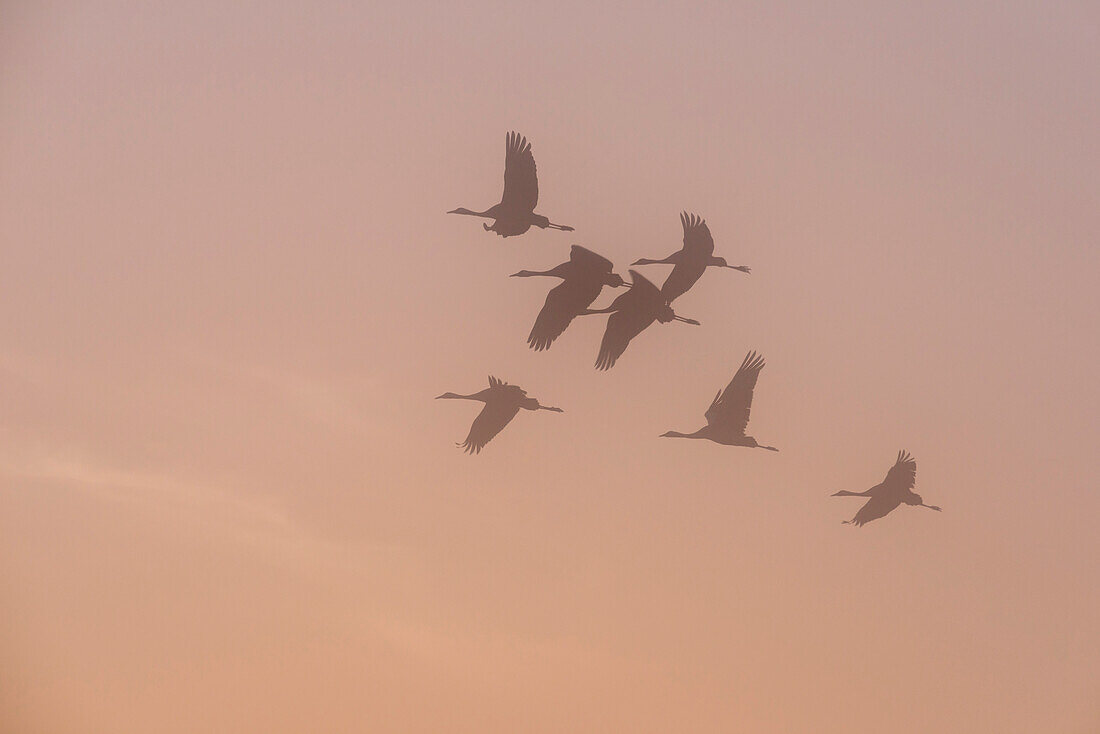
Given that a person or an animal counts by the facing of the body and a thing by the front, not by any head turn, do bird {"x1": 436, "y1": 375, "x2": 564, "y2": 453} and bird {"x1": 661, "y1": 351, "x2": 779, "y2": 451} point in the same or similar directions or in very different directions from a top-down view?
same or similar directions

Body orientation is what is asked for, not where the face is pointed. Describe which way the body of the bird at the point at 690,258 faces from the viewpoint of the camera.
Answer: to the viewer's left

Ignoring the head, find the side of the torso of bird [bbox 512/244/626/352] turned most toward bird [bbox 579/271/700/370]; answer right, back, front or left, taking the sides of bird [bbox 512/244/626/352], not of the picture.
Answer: back

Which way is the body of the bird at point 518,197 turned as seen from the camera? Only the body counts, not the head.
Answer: to the viewer's left

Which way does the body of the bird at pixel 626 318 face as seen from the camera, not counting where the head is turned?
to the viewer's left

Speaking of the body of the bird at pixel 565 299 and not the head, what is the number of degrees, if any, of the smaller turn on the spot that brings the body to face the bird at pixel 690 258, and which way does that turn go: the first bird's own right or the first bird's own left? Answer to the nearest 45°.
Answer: approximately 180°

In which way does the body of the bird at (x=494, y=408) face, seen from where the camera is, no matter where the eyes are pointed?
to the viewer's left

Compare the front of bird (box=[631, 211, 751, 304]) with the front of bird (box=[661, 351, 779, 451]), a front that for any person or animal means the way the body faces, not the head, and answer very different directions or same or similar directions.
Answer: same or similar directions

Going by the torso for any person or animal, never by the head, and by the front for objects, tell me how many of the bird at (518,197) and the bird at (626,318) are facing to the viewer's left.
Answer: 2

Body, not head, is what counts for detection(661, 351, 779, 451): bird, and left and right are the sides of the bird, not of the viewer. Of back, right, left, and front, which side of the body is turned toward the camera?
left

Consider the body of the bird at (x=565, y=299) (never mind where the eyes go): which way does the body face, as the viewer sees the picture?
to the viewer's left

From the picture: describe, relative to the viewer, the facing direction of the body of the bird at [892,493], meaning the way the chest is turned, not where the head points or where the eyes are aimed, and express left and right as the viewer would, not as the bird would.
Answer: facing to the left of the viewer

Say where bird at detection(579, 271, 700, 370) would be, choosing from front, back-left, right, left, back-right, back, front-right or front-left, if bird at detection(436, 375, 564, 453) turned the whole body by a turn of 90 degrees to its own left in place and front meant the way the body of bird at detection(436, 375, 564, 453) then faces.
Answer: front-left
